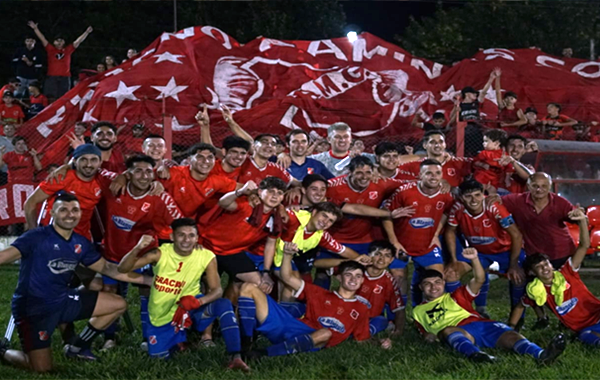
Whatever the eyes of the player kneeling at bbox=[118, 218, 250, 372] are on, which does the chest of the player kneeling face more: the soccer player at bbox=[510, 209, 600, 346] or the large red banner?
the soccer player

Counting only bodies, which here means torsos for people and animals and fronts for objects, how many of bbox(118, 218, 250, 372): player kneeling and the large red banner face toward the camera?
2

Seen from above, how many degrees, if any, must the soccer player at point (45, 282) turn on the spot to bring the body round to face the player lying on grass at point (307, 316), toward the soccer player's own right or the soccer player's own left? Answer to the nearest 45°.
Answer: approximately 45° to the soccer player's own left

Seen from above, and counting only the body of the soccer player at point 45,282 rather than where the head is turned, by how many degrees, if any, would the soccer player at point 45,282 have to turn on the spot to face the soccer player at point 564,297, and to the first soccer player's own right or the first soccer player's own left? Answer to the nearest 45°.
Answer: approximately 45° to the first soccer player's own left

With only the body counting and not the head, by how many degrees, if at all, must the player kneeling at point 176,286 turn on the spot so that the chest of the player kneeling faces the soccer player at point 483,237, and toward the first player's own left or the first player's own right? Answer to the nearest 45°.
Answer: approximately 90° to the first player's own left

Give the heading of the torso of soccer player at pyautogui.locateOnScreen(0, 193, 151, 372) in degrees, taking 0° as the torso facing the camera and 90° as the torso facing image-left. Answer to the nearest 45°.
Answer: approximately 315°

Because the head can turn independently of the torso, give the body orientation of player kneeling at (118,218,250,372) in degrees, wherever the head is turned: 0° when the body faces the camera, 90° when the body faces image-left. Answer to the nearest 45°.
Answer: approximately 0°

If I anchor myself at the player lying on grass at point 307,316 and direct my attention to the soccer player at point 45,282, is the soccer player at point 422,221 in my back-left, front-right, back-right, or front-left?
back-right

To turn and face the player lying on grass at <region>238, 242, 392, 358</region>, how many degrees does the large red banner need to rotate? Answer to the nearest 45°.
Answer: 0° — it already faces them

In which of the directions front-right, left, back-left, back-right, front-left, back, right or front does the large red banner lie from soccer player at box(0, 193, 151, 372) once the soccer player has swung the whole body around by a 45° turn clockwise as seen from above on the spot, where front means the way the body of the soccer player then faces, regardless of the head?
back-left
